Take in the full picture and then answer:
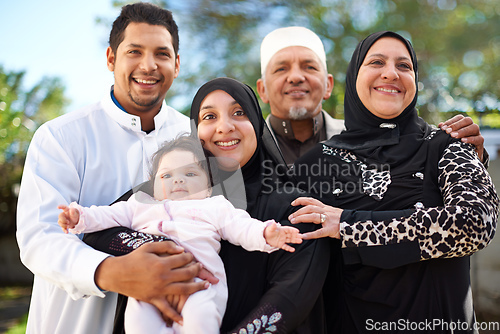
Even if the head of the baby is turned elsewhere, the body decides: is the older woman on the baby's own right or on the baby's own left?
on the baby's own left

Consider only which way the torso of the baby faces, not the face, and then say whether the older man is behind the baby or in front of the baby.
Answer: behind

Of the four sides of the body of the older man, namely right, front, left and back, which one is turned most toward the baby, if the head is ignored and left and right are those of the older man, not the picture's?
front

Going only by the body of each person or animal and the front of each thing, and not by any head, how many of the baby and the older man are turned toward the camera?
2

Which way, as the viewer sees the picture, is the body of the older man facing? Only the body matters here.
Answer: toward the camera

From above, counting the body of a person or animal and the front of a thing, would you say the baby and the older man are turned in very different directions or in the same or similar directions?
same or similar directions

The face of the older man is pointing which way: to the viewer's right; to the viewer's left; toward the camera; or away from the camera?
toward the camera

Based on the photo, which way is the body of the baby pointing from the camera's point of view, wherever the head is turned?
toward the camera

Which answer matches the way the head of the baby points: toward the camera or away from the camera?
toward the camera

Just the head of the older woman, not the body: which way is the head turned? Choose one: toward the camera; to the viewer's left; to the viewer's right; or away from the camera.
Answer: toward the camera
